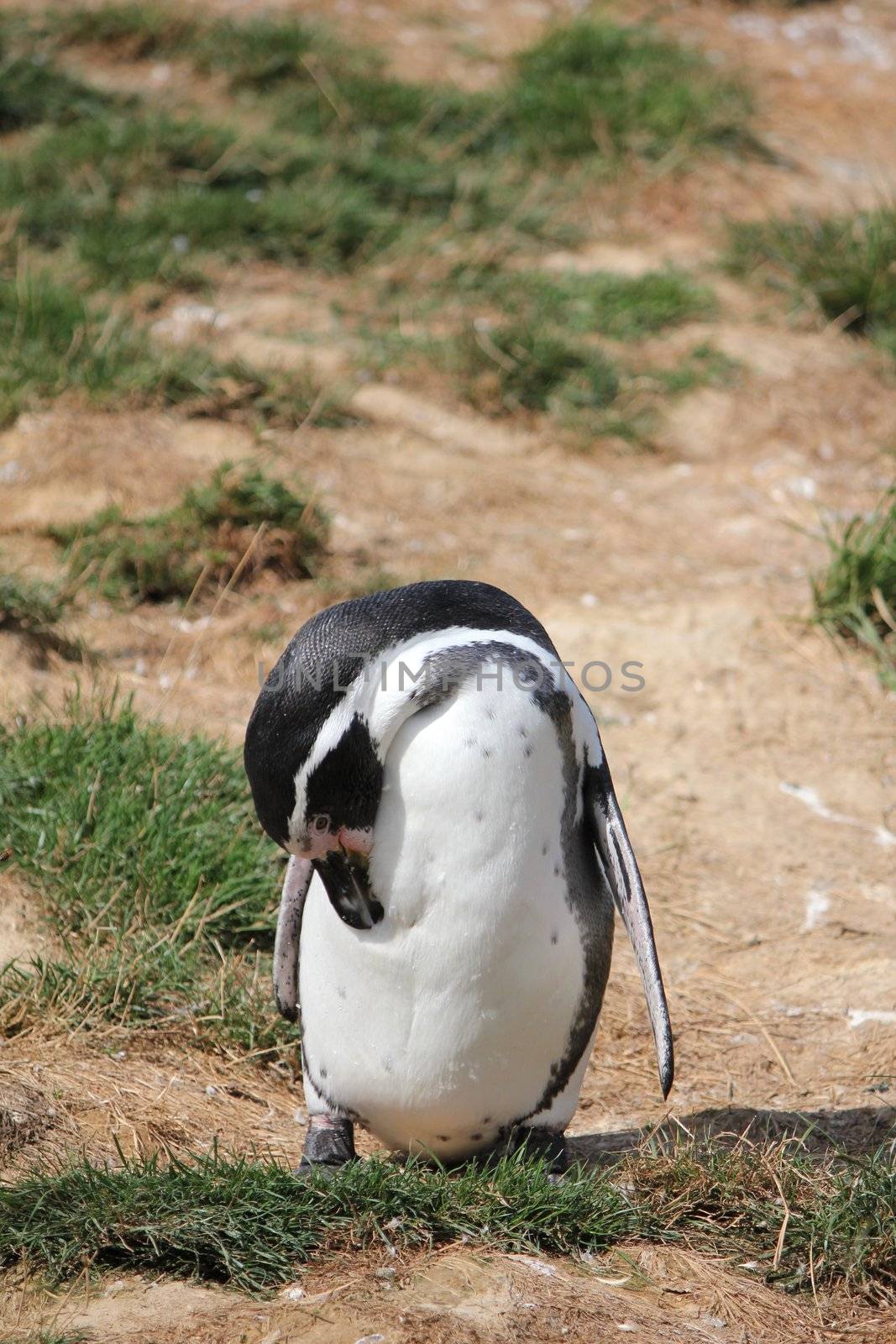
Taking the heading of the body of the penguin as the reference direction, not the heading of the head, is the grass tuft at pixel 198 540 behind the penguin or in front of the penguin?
behind

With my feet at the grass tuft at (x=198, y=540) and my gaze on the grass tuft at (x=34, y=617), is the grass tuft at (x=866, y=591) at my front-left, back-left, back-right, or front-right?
back-left

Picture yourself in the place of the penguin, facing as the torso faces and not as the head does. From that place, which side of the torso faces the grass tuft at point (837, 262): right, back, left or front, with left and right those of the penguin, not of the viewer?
back

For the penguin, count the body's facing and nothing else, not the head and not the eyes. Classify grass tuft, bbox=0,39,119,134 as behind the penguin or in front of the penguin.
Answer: behind

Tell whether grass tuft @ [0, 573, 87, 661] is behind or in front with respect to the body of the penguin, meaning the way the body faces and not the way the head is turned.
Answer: behind

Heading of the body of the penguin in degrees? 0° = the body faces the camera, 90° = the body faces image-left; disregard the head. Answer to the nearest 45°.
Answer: approximately 0°
